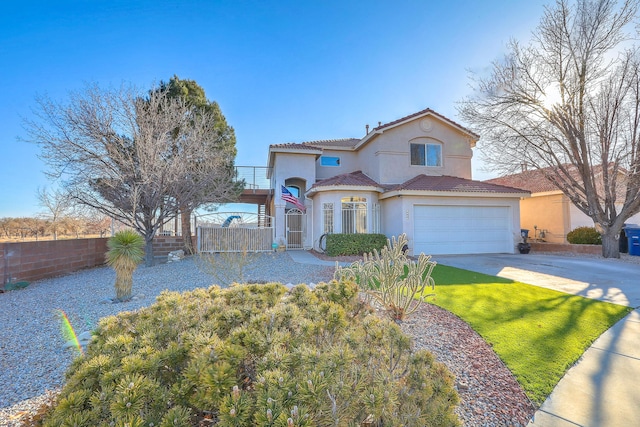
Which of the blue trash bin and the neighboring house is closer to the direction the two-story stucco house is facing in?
the blue trash bin

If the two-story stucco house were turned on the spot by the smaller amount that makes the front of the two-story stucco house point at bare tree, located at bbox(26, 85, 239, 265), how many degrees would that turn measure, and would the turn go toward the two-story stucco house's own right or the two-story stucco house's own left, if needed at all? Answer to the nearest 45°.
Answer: approximately 45° to the two-story stucco house's own right

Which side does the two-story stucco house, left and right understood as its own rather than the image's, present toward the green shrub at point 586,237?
left

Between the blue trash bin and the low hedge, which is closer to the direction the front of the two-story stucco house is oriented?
the low hedge

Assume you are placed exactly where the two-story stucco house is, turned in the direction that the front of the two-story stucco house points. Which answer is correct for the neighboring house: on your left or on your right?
on your left

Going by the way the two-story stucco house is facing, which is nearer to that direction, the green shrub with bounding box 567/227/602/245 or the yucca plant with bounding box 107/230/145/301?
the yucca plant

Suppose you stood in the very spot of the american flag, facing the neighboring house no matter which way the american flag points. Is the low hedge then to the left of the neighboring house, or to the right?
right

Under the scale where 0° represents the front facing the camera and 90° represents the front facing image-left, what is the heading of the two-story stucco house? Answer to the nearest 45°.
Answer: approximately 0°

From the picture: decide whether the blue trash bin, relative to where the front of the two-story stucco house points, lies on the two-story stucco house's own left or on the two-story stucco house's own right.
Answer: on the two-story stucco house's own left

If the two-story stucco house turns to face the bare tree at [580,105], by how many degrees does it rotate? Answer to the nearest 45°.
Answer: approximately 90° to its left

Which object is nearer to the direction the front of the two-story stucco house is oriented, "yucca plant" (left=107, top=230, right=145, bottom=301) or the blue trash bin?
the yucca plant
